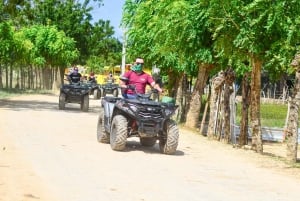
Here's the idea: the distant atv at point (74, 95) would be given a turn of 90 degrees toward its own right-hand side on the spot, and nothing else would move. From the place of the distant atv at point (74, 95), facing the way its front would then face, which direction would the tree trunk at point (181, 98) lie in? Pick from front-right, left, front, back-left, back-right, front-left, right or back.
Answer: back

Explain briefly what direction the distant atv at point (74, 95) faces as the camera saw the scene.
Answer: facing the viewer

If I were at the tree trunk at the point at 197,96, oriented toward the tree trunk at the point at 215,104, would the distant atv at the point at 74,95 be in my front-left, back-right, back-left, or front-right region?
back-right

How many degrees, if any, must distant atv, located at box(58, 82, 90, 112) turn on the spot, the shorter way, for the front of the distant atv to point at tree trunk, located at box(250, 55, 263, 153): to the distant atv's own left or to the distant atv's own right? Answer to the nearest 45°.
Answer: approximately 45° to the distant atv's own left

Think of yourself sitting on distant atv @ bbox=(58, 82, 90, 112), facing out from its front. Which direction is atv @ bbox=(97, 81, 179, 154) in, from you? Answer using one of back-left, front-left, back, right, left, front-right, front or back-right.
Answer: front

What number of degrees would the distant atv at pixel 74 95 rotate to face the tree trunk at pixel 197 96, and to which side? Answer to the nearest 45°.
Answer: approximately 45° to its left

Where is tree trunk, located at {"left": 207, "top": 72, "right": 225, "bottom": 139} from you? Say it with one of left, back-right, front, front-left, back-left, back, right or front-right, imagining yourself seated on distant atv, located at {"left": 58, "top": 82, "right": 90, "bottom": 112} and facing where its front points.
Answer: front-left

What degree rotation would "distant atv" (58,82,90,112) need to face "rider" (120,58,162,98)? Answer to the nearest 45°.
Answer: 0° — it already faces them

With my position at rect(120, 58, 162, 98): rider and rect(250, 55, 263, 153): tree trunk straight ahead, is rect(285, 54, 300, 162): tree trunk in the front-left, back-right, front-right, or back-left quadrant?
front-right

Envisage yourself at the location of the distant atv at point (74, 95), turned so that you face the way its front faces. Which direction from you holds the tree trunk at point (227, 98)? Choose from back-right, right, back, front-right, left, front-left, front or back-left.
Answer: front-left
